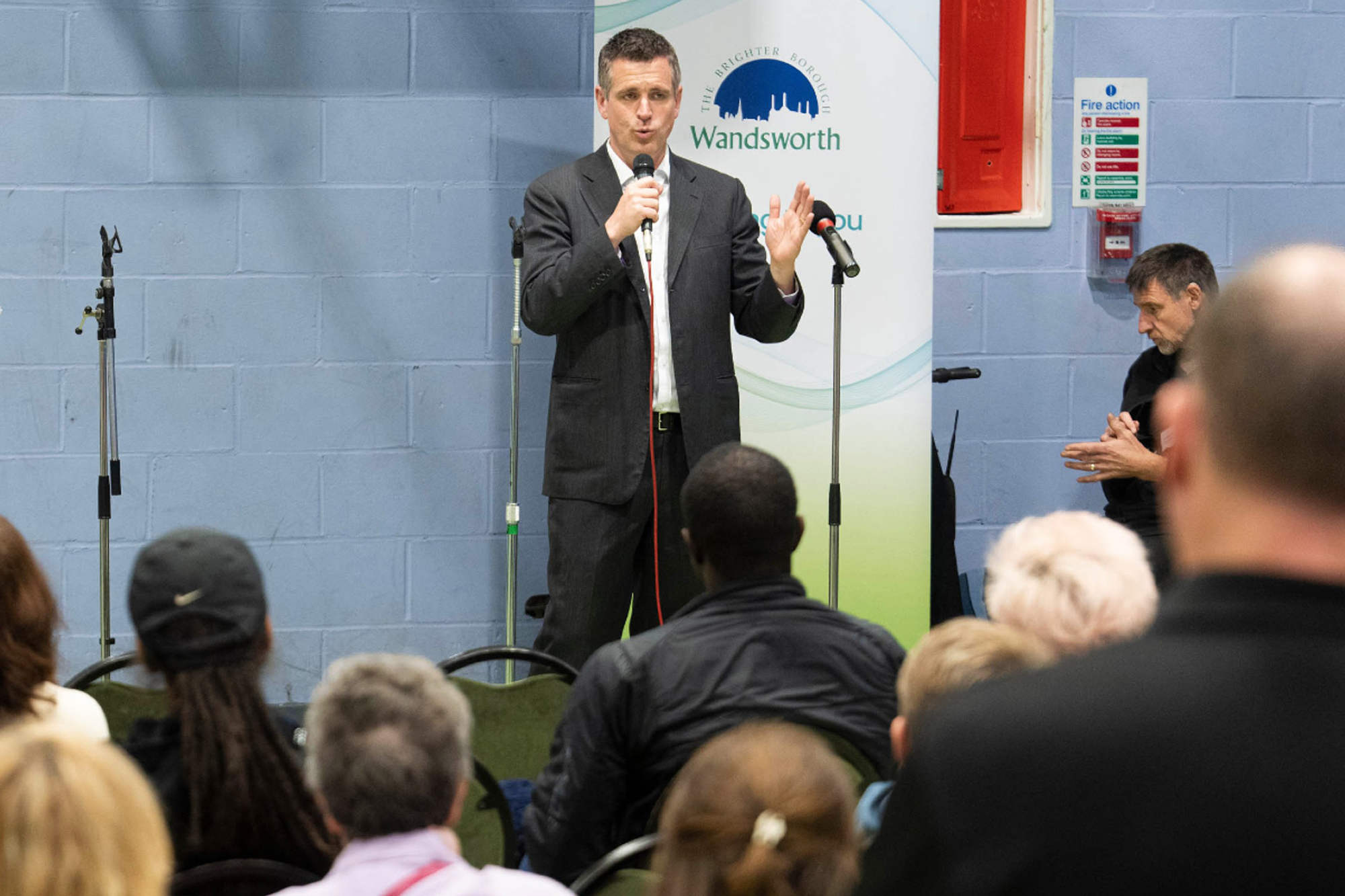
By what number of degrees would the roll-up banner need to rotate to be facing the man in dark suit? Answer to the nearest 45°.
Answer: approximately 45° to its right

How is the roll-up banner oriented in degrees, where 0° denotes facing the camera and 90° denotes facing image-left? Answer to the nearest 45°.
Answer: approximately 0°
